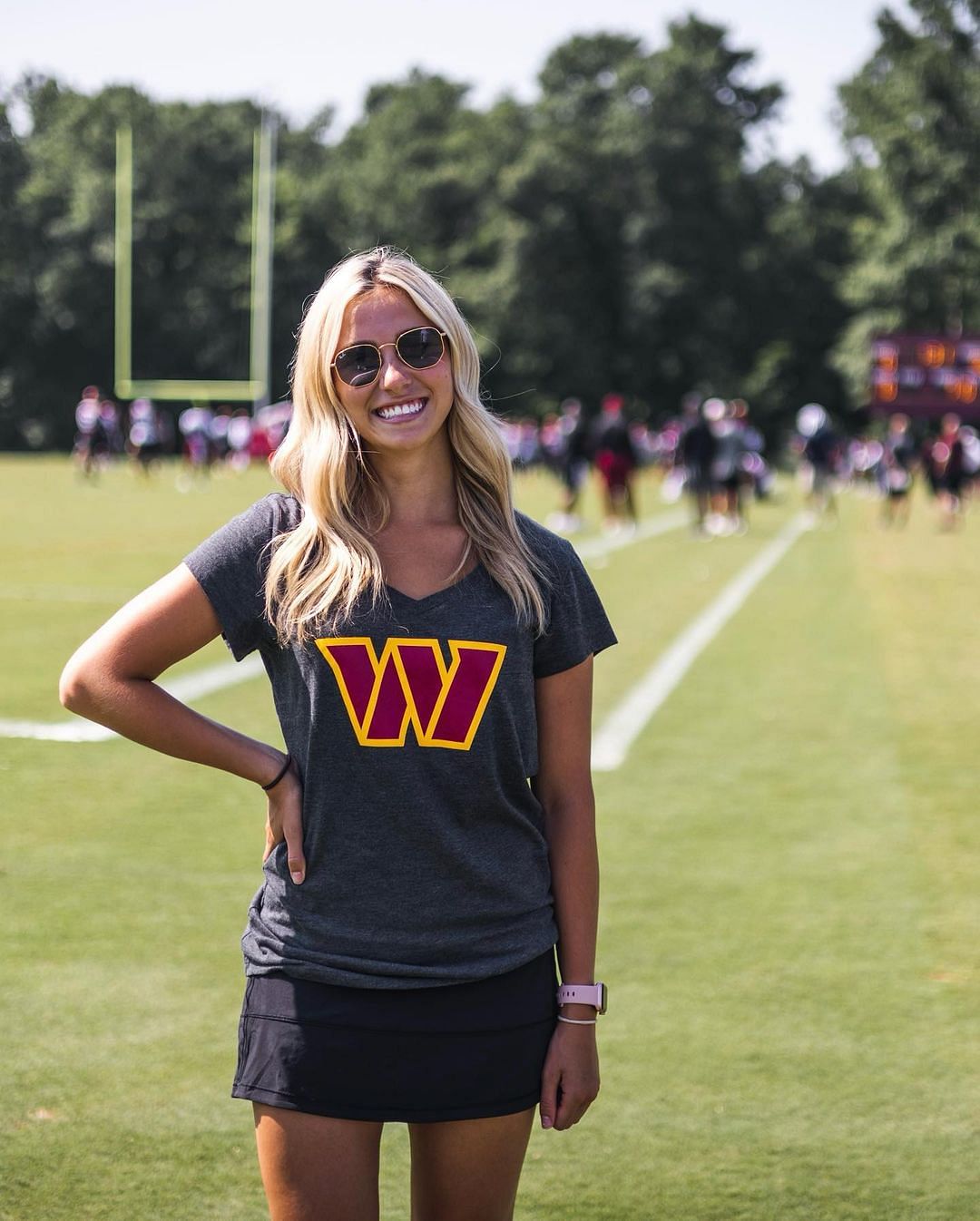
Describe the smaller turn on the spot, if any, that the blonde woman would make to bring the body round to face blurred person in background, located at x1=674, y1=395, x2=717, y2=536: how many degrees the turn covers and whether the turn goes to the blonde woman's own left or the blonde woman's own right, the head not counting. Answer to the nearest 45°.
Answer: approximately 180°

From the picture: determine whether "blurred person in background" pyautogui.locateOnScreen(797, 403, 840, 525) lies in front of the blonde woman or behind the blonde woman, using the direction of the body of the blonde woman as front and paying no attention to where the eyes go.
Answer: behind

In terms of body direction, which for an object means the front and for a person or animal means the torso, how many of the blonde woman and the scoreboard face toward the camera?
2

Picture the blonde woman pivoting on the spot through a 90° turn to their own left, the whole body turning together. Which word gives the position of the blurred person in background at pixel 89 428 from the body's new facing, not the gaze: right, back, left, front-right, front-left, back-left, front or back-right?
left

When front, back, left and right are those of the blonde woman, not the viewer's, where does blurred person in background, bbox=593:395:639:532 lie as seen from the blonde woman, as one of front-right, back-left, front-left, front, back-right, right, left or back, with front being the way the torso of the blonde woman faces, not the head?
back

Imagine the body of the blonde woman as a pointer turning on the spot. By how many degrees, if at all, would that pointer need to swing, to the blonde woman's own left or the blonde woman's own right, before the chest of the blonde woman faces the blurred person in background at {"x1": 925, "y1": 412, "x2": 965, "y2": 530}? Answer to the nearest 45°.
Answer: approximately 180°

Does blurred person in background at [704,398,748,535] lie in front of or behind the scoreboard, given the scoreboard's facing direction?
in front

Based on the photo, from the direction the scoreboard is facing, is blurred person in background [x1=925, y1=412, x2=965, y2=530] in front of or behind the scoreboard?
in front

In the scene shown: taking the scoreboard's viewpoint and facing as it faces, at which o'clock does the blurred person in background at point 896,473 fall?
The blurred person in background is roughly at 12 o'clock from the scoreboard.

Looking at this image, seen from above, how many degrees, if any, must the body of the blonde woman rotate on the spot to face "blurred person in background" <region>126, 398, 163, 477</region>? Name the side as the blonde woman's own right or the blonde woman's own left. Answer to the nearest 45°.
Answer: approximately 180°

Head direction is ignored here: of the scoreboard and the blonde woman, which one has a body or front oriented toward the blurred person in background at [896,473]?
the scoreboard

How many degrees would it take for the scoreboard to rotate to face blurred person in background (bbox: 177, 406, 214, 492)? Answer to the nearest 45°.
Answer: approximately 90° to its right

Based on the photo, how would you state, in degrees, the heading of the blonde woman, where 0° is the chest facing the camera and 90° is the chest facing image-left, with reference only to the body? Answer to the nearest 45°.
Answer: approximately 0°

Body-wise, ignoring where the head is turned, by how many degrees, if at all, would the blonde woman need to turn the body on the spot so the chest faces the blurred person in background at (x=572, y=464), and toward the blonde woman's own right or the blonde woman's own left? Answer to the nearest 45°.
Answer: approximately 180°
